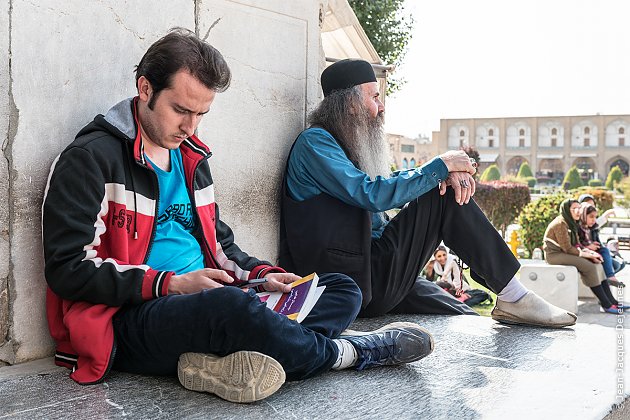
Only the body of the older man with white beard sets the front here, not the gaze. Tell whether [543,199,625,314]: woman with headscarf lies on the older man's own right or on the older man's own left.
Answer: on the older man's own left

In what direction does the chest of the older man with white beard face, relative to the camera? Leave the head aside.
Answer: to the viewer's right

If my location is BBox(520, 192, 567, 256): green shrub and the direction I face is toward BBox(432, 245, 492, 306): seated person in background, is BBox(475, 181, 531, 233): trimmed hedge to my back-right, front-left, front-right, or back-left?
back-right

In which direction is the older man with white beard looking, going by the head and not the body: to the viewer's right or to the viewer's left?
to the viewer's right

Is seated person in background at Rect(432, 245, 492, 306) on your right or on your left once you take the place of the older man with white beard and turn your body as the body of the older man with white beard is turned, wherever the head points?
on your left

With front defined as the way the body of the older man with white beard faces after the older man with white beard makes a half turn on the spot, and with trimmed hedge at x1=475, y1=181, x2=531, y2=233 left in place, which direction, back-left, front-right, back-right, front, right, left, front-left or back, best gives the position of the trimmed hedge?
right
